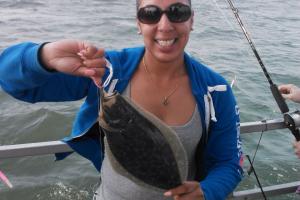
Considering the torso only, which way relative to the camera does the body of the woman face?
toward the camera
